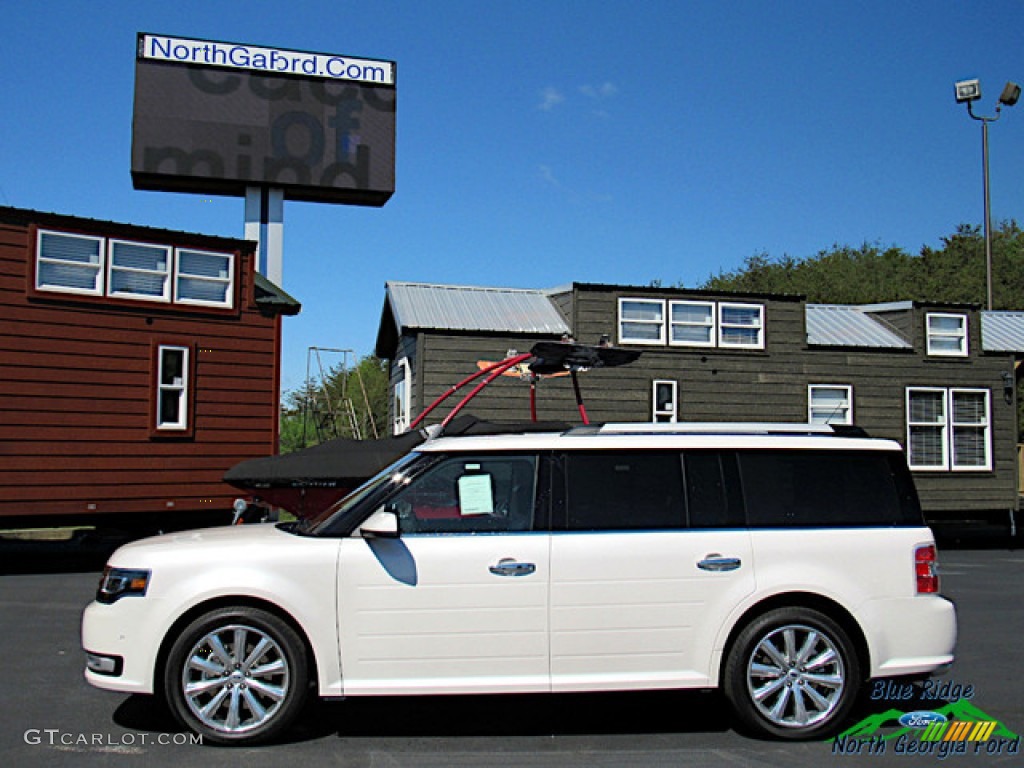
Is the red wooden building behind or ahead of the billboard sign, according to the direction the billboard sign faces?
ahead

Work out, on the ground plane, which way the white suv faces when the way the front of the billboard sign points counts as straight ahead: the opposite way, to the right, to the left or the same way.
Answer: to the right

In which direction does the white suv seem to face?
to the viewer's left

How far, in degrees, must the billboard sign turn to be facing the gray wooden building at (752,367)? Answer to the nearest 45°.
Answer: approximately 45° to its left

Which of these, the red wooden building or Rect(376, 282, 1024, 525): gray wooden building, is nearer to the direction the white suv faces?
the red wooden building

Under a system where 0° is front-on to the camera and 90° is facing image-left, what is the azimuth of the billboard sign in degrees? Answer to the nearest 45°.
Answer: approximately 0°

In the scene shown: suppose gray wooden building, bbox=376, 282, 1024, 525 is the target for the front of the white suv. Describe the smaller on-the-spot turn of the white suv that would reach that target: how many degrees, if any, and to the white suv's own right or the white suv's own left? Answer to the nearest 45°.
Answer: approximately 90° to the white suv's own right

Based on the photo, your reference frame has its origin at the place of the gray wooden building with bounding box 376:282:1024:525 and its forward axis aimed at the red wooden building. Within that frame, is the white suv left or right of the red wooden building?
left

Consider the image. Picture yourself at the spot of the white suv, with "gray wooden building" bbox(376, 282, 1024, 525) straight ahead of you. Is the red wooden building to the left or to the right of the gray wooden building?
left

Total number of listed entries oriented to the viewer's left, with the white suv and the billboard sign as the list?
1
